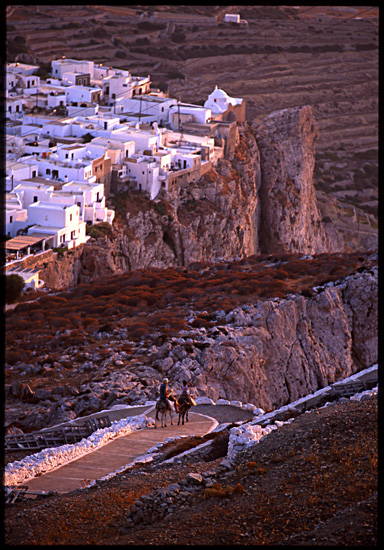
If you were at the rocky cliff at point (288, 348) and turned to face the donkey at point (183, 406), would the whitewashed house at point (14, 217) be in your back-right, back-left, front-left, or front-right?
back-right

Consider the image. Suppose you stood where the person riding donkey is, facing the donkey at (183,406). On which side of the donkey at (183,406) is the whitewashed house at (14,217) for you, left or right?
left

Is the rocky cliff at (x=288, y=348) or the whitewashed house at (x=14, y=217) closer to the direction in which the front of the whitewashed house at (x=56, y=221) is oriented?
the rocky cliff

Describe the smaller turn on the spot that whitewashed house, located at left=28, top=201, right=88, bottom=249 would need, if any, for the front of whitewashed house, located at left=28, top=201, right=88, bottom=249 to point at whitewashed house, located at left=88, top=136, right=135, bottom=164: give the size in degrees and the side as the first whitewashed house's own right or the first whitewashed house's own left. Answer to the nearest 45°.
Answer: approximately 135° to the first whitewashed house's own left

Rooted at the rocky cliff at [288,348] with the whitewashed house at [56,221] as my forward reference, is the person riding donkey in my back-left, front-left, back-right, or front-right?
back-left
